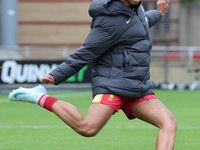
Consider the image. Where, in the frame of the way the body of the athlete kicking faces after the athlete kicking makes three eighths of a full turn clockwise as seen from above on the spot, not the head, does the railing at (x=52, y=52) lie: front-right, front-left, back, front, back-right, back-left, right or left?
right

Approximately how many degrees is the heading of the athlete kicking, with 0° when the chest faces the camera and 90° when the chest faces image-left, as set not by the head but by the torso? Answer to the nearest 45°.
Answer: approximately 315°
